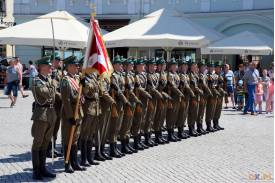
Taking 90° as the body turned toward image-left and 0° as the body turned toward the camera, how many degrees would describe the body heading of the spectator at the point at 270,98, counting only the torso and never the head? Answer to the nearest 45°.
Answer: approximately 45°

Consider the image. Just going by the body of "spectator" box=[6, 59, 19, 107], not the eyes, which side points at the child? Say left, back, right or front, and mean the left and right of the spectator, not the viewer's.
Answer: left

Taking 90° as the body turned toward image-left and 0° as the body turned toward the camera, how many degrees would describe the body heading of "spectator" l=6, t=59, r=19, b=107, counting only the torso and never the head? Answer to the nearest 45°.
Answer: approximately 0°

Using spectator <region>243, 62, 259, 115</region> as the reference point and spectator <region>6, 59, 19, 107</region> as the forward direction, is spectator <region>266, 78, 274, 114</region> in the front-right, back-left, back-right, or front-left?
back-right
